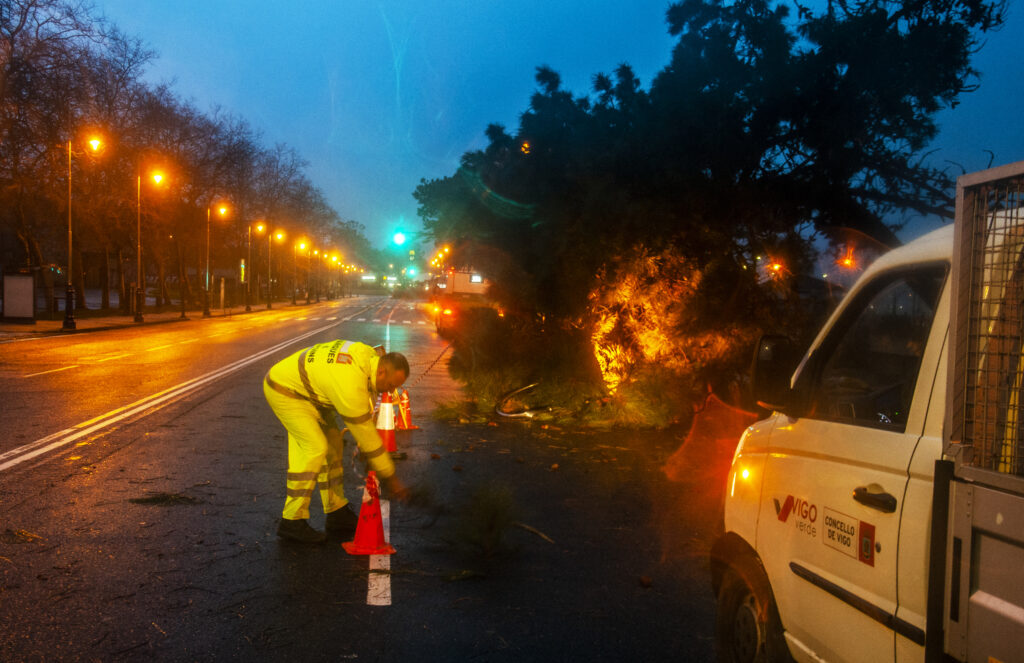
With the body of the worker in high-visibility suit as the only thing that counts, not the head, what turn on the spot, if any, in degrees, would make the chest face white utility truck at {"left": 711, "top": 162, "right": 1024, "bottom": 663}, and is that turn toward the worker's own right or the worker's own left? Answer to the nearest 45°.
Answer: approximately 45° to the worker's own right

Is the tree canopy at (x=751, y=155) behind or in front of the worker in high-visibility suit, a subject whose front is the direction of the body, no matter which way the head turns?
in front

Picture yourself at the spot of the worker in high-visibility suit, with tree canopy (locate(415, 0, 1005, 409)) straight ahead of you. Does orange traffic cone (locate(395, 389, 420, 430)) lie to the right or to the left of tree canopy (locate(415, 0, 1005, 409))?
left

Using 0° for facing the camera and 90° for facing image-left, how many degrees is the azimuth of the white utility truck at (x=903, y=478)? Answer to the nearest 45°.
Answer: approximately 135°

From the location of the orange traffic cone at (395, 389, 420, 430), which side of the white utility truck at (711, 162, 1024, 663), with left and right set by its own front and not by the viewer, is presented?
front

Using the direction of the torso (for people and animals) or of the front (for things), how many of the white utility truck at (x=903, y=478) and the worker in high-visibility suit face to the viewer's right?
1

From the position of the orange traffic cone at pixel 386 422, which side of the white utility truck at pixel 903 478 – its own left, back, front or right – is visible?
front

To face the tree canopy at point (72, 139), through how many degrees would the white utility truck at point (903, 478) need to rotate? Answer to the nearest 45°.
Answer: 0° — it already faces it

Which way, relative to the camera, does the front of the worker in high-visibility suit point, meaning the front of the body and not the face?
to the viewer's right

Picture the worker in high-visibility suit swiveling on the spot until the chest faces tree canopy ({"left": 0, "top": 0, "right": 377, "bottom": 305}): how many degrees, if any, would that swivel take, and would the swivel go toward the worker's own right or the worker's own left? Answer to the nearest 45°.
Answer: approximately 90° to the worker's own left
